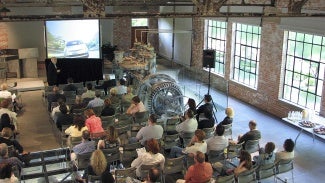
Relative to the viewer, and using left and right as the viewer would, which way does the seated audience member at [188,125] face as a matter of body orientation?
facing away from the viewer and to the left of the viewer

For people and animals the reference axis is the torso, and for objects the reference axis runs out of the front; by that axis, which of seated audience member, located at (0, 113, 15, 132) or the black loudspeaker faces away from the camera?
the seated audience member

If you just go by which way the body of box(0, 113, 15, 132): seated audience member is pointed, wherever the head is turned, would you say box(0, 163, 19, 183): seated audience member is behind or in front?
behind

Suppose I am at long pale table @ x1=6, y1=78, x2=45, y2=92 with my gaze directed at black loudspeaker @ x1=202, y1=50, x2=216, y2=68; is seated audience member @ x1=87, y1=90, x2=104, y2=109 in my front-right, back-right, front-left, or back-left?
front-right

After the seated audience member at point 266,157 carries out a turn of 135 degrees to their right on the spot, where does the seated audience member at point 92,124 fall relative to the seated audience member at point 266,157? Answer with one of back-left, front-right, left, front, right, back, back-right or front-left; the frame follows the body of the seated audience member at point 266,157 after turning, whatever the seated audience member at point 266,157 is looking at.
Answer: back

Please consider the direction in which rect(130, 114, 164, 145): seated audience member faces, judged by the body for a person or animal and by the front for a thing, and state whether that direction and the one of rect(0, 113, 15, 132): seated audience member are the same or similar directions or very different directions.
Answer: same or similar directions

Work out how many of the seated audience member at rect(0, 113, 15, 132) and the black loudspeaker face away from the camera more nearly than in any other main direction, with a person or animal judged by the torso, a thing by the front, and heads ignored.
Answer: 1

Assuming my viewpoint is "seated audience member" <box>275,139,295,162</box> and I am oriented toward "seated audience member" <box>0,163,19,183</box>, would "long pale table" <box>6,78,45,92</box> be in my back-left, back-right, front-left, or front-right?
front-right

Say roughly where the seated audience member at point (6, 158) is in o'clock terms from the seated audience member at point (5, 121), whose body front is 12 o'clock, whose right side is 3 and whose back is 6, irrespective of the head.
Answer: the seated audience member at point (6, 158) is roughly at 6 o'clock from the seated audience member at point (5, 121).

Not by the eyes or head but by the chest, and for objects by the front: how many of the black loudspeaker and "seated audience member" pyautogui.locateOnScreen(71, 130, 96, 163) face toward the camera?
1

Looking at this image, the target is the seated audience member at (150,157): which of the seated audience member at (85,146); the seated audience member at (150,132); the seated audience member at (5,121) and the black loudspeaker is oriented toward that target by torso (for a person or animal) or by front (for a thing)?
the black loudspeaker

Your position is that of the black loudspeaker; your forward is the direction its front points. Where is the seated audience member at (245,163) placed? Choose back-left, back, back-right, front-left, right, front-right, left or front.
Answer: front

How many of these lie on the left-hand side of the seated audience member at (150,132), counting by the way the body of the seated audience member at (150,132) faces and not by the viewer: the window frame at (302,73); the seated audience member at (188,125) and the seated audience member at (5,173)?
1

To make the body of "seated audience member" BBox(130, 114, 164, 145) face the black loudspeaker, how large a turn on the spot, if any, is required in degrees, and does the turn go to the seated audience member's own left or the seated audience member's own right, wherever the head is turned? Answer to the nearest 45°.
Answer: approximately 45° to the seated audience member's own right

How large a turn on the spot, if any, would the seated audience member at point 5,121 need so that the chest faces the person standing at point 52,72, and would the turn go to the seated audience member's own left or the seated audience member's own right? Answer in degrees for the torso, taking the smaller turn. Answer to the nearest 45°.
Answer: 0° — they already face them

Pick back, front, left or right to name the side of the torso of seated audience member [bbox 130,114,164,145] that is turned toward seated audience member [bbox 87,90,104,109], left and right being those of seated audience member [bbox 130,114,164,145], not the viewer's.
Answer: front

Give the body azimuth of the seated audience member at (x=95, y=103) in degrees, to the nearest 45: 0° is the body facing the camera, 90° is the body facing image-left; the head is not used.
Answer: approximately 135°

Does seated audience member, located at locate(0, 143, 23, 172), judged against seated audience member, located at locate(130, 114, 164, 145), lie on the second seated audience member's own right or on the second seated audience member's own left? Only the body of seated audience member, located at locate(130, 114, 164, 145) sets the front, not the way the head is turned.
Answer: on the second seated audience member's own left

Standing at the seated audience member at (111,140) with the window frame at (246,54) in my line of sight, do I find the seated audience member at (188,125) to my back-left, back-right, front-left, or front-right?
front-right

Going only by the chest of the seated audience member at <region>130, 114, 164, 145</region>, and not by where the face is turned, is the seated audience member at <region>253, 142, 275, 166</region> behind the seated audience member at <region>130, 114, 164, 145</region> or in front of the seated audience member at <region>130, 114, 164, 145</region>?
behind

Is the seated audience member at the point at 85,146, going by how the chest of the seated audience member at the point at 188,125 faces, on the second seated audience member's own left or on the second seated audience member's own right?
on the second seated audience member's own left
